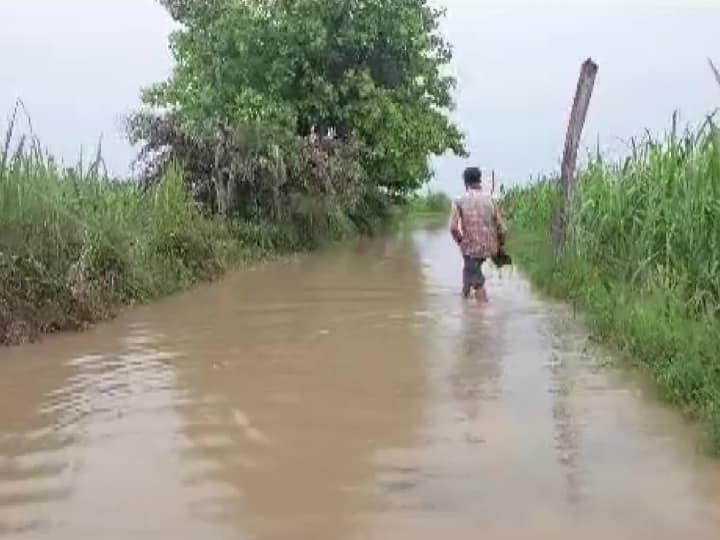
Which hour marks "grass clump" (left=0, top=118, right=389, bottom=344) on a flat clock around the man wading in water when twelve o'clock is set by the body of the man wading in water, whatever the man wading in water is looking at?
The grass clump is roughly at 9 o'clock from the man wading in water.

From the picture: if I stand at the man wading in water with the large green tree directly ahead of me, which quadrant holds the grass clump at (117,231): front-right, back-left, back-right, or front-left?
front-left

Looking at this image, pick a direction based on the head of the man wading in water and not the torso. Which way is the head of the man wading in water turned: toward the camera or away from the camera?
away from the camera

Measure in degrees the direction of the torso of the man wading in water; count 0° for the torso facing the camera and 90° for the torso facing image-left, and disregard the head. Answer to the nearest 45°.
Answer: approximately 180°

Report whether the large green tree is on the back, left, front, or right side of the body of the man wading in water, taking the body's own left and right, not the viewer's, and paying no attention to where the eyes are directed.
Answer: front

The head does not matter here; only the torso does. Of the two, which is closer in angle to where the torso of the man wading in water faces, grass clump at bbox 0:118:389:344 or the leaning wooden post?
the leaning wooden post

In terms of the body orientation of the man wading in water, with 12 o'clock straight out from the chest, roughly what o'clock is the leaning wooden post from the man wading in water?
The leaning wooden post is roughly at 1 o'clock from the man wading in water.
